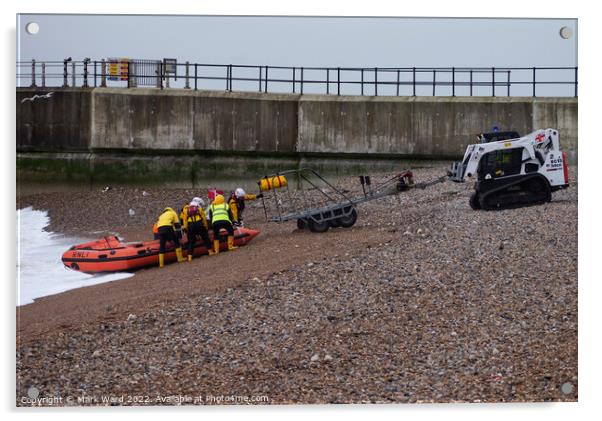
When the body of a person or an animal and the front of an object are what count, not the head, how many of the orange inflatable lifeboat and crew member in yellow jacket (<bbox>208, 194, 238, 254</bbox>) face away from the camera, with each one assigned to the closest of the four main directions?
1

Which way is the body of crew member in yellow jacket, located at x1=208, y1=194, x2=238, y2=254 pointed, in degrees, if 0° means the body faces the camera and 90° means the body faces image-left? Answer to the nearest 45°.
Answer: approximately 180°

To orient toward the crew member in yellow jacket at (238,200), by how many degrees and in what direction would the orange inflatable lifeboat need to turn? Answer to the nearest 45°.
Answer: approximately 135° to its right

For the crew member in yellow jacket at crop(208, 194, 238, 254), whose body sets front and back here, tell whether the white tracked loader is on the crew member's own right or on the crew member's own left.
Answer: on the crew member's own right

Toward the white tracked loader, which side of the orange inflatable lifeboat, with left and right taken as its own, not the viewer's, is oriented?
back

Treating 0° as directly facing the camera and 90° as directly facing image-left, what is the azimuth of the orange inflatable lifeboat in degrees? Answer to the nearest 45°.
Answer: approximately 90°

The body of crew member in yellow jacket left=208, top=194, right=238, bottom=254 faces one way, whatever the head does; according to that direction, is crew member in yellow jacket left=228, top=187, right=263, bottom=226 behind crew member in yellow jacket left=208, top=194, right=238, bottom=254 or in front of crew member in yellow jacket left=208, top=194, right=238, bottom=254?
in front

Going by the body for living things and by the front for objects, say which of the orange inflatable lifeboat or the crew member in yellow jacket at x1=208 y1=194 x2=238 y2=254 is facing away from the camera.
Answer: the crew member in yellow jacket

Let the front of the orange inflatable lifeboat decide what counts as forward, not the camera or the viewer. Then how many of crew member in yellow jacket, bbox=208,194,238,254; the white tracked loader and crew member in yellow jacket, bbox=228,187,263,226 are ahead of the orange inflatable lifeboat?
0
